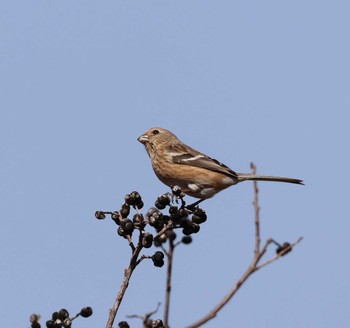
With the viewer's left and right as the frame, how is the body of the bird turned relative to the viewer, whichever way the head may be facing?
facing to the left of the viewer

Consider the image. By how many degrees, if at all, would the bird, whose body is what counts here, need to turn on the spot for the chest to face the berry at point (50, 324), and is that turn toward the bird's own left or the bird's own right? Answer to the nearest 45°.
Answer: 0° — it already faces it

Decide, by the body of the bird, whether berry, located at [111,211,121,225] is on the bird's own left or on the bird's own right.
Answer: on the bird's own left

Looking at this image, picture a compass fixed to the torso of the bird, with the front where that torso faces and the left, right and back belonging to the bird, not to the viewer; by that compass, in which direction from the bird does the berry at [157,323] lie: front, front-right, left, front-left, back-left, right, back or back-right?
left

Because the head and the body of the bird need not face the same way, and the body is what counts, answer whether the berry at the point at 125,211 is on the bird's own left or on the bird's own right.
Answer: on the bird's own left
